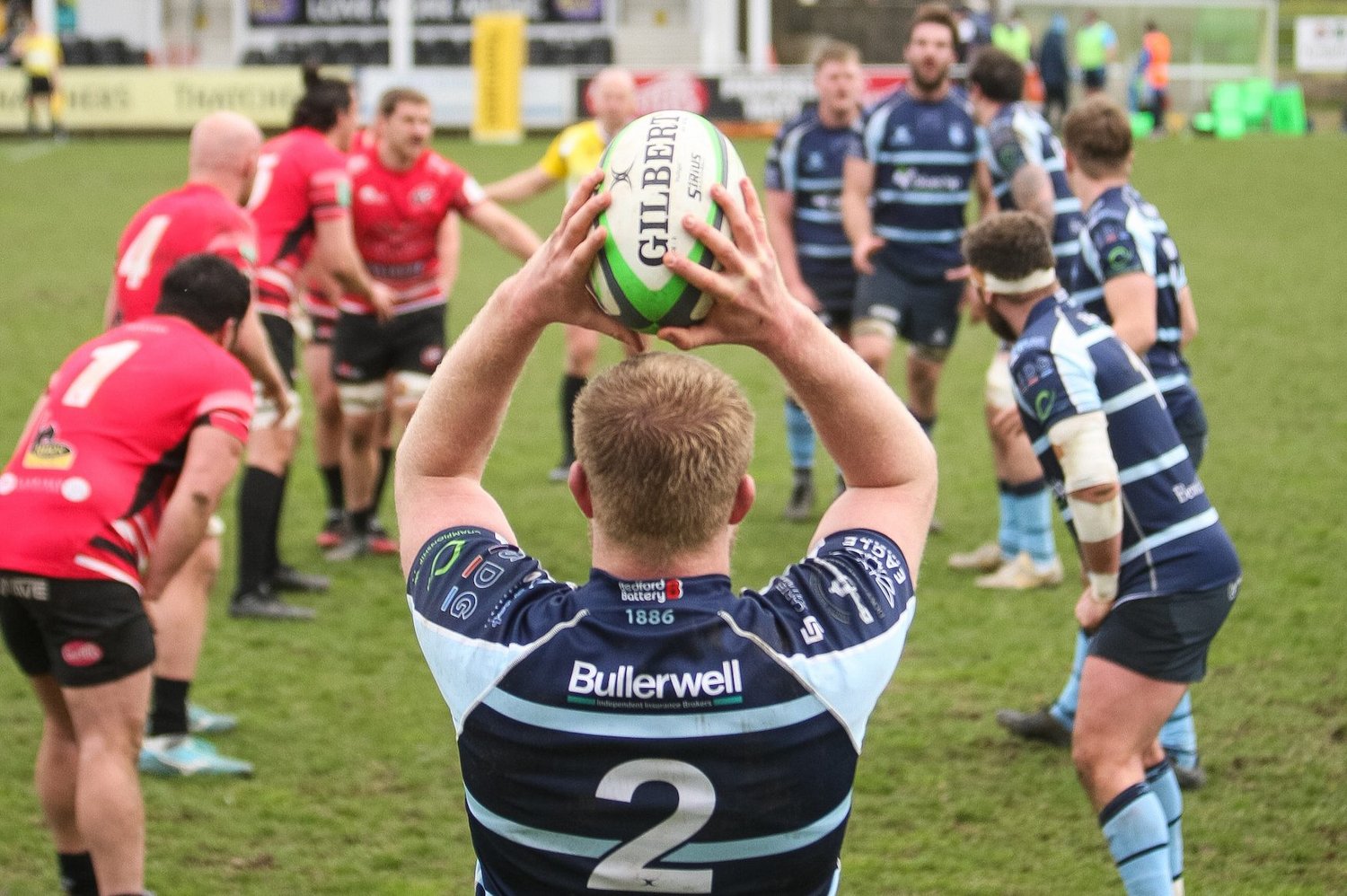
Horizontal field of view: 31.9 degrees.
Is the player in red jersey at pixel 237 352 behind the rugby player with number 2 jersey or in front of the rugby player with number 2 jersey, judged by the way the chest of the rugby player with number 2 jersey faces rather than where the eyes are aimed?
in front

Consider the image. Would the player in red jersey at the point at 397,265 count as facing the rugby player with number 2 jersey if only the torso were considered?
yes

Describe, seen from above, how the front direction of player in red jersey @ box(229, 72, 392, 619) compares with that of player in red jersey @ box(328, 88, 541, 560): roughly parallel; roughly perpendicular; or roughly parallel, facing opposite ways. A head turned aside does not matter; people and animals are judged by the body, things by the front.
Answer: roughly perpendicular

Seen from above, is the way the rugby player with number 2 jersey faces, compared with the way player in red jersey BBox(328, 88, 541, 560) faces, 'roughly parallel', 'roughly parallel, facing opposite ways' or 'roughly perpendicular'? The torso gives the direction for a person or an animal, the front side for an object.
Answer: roughly parallel, facing opposite ways

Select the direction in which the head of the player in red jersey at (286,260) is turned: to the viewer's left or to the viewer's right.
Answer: to the viewer's right

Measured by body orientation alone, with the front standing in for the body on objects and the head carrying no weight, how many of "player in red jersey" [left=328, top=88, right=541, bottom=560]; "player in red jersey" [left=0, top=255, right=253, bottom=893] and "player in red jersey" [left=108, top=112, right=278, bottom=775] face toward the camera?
1

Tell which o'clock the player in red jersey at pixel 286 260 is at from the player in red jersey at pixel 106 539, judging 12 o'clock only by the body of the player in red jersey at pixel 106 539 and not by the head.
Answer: the player in red jersey at pixel 286 260 is roughly at 11 o'clock from the player in red jersey at pixel 106 539.

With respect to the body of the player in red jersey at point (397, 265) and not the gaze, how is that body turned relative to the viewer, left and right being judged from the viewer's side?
facing the viewer

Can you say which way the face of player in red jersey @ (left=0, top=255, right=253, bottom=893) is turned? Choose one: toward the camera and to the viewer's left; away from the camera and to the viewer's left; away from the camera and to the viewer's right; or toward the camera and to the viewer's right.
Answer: away from the camera and to the viewer's right

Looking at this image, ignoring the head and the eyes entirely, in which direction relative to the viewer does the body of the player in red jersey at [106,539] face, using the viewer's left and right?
facing away from the viewer and to the right of the viewer

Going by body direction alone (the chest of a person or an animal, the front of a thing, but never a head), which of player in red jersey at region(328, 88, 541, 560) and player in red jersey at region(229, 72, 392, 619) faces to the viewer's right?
player in red jersey at region(229, 72, 392, 619)

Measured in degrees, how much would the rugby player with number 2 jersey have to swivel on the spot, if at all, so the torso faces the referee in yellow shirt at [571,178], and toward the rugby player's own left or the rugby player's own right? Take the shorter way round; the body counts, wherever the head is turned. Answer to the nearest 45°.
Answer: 0° — they already face them

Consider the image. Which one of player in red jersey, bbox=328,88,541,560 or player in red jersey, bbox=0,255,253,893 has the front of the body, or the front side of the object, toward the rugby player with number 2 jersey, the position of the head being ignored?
player in red jersey, bbox=328,88,541,560

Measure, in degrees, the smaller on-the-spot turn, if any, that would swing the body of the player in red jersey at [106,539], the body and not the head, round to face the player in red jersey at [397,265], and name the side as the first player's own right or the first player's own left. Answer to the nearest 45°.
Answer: approximately 45° to the first player's own left

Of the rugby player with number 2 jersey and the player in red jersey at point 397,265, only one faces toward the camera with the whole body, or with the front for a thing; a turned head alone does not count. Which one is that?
the player in red jersey

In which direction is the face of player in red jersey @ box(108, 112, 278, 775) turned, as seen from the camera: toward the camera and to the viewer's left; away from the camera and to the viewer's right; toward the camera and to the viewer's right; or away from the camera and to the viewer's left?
away from the camera and to the viewer's right

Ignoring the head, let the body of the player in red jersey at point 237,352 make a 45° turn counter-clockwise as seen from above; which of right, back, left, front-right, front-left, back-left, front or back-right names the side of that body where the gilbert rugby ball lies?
back

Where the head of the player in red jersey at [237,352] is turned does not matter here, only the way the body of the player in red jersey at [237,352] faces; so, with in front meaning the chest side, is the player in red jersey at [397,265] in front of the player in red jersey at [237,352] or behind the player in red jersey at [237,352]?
in front
